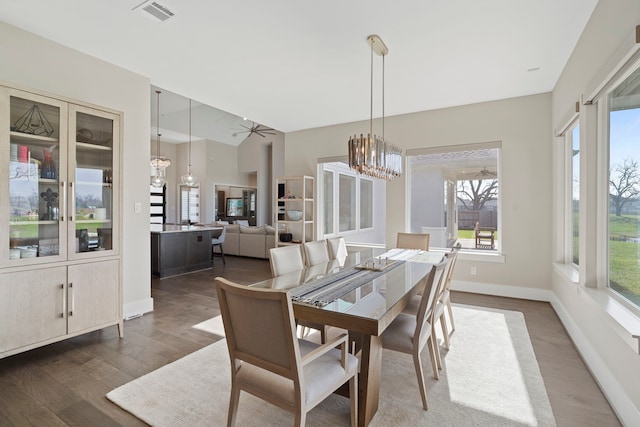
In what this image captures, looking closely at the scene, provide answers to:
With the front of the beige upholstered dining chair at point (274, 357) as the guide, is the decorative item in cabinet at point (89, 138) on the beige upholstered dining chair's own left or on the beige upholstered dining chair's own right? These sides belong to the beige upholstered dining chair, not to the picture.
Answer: on the beige upholstered dining chair's own left

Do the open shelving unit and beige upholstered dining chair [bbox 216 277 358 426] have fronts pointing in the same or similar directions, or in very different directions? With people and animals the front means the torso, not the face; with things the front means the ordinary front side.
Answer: very different directions

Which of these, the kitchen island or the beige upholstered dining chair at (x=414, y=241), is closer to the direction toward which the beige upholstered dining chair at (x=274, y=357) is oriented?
the beige upholstered dining chair

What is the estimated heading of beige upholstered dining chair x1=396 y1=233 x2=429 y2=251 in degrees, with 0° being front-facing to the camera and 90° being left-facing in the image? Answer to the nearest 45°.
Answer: approximately 0°

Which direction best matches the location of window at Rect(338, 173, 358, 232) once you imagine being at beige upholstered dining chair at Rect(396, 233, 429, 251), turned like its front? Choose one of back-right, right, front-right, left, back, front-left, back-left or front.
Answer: back-right

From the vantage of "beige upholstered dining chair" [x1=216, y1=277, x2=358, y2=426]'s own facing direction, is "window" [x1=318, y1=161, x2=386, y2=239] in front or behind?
in front

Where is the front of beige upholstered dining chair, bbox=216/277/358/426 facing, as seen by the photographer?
facing away from the viewer and to the right of the viewer

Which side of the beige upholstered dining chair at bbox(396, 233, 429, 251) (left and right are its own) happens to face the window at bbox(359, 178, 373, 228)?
back

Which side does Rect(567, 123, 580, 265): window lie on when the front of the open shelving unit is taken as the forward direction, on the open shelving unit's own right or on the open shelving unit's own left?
on the open shelving unit's own left

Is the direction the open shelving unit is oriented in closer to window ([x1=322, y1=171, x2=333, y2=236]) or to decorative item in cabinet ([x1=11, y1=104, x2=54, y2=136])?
the decorative item in cabinet

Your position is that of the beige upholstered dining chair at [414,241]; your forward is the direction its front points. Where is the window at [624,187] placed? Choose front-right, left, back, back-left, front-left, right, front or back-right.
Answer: front-left

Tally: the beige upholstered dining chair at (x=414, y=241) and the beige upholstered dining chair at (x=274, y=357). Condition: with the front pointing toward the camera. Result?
1

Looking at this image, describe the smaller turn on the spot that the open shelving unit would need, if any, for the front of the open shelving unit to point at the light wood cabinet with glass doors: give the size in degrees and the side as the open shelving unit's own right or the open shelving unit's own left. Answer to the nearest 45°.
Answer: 0° — it already faces it

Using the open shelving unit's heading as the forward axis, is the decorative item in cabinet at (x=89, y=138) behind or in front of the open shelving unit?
in front

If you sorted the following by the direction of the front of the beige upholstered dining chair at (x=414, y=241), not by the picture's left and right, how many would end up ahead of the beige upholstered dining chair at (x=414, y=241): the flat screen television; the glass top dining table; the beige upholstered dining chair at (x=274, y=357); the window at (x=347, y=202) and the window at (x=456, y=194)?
2
